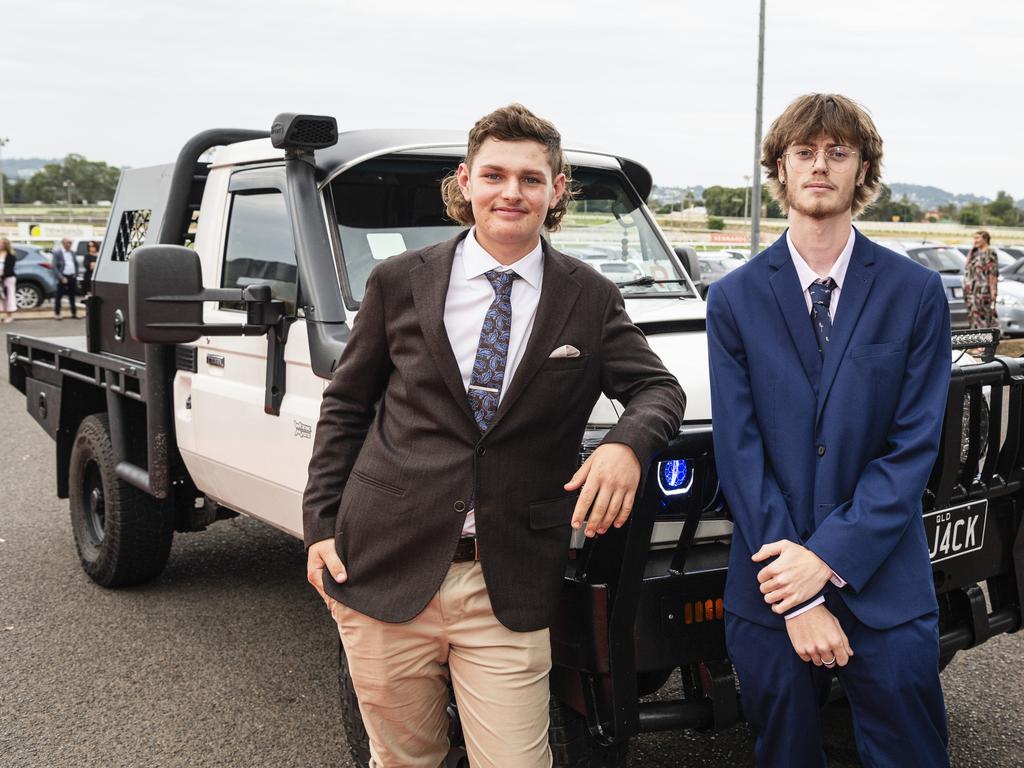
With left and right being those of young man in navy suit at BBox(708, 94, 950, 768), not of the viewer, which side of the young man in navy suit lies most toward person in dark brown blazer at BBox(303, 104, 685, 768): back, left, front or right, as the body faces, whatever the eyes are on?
right

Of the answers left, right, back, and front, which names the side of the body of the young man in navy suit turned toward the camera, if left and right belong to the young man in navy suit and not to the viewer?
front

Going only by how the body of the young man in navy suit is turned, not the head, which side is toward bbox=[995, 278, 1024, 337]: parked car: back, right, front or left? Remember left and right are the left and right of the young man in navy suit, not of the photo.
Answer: back

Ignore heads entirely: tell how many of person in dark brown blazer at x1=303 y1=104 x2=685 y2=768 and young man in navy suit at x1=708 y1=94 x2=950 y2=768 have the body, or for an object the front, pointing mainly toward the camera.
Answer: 2

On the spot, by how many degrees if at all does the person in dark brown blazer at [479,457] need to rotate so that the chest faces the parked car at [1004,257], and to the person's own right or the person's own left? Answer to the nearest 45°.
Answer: approximately 135° to the person's own left

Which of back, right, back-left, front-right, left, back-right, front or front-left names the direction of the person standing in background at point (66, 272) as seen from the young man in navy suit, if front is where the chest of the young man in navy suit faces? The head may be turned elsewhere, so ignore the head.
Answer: back-right

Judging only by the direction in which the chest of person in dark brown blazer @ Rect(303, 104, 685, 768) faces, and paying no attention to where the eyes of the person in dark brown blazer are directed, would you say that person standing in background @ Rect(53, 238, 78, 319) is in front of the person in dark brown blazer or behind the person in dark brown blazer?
behind

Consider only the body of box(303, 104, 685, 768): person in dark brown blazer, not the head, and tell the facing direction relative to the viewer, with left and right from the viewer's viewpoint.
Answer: facing the viewer

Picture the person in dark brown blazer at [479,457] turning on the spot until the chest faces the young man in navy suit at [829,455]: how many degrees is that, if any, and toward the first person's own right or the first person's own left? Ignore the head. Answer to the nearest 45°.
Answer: approximately 90° to the first person's own left

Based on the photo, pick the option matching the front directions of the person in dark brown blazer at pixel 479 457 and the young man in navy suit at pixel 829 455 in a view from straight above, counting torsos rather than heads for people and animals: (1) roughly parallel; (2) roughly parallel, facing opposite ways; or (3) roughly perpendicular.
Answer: roughly parallel
